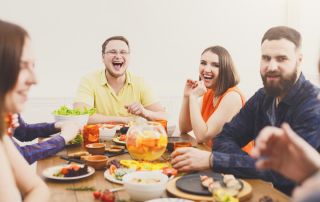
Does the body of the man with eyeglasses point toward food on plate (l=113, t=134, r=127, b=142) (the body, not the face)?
yes

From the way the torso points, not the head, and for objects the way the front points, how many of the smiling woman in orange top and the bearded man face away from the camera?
0

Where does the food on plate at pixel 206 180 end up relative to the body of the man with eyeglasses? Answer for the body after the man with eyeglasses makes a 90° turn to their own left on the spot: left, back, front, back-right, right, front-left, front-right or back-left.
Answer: right

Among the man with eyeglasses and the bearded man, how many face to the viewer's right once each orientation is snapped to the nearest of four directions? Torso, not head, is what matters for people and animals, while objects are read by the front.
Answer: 0

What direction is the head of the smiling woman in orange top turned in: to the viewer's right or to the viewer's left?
to the viewer's left

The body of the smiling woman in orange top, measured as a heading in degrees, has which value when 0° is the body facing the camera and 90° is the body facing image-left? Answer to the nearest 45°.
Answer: approximately 45°

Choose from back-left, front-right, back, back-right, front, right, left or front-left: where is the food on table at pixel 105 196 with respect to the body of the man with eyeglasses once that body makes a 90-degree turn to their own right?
left

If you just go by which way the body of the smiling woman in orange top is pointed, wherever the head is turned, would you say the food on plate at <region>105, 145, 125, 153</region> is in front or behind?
in front

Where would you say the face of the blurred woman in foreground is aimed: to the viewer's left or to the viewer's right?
to the viewer's right

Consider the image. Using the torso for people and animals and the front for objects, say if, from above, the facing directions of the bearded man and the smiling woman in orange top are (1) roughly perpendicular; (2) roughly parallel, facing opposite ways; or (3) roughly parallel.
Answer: roughly parallel

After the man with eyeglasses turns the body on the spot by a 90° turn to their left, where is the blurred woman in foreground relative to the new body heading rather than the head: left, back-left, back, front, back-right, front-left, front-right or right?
right

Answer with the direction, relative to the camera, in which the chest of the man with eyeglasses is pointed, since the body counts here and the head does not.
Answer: toward the camera

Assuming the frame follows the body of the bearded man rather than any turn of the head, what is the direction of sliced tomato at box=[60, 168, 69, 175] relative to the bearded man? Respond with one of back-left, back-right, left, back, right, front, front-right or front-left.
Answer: front

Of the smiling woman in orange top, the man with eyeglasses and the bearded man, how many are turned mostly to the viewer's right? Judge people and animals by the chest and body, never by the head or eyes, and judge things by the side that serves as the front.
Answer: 0

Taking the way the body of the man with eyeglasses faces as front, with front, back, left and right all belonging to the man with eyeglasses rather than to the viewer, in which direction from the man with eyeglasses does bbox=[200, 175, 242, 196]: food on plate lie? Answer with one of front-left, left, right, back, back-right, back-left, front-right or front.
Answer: front

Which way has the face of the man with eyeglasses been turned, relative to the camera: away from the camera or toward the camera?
toward the camera

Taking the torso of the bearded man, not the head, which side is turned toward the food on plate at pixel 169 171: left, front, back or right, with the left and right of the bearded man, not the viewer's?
front
